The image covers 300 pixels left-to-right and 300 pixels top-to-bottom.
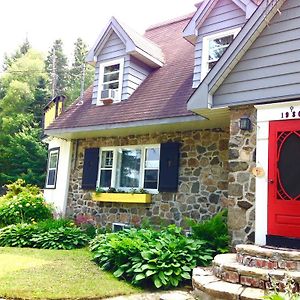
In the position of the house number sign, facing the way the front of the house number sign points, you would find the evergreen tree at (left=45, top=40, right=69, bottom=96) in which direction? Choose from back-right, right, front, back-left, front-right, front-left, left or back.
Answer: back-right

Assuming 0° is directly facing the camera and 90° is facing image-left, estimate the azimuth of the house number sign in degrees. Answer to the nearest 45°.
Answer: approximately 0°

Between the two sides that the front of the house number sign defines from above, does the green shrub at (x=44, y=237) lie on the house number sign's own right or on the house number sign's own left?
on the house number sign's own right

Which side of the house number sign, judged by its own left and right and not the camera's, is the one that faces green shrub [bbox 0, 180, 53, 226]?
right
